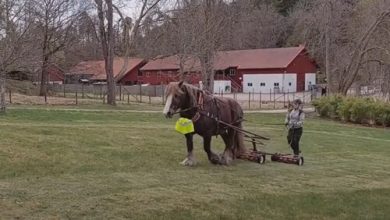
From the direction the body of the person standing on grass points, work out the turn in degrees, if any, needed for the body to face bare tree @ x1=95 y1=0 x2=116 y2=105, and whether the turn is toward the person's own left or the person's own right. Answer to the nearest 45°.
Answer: approximately 90° to the person's own right

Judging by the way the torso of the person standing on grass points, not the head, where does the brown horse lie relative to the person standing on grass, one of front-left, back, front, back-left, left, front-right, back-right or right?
front

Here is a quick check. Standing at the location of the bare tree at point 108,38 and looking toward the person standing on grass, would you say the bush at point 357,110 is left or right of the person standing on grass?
left

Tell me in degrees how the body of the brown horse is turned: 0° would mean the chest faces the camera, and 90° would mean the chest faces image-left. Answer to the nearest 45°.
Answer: approximately 45°

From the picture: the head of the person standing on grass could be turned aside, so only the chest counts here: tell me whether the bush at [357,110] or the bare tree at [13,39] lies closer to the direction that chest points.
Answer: the bare tree

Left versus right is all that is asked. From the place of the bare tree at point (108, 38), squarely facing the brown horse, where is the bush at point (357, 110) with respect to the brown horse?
left

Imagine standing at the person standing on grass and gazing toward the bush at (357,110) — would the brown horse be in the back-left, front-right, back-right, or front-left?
back-left

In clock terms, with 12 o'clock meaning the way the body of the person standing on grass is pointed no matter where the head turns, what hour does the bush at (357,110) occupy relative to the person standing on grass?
The bush is roughly at 5 o'clock from the person standing on grass.

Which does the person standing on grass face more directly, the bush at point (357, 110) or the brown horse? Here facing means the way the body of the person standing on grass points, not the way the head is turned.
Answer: the brown horse

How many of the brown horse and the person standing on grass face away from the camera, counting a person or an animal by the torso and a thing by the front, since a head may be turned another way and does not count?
0

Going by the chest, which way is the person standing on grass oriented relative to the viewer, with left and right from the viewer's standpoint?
facing the viewer and to the left of the viewer
